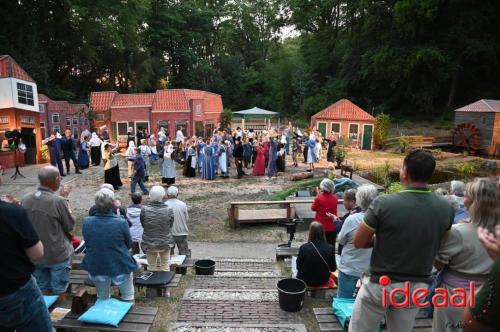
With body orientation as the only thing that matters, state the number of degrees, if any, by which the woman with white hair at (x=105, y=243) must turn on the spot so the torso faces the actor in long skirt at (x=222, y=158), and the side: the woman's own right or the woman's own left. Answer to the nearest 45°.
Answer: approximately 45° to the woman's own right

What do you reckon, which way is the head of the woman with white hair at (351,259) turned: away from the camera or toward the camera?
away from the camera

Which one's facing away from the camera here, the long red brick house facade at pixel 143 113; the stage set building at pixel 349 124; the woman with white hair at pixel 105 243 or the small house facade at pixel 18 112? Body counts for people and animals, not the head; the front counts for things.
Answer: the woman with white hair

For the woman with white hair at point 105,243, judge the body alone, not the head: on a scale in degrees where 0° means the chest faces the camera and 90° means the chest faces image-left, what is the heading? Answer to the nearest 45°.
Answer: approximately 180°

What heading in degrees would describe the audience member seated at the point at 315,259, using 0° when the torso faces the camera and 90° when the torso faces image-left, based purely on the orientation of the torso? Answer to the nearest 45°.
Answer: approximately 180°

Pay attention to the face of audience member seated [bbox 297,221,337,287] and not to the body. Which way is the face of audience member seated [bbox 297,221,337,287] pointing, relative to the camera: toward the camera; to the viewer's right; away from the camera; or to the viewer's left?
away from the camera

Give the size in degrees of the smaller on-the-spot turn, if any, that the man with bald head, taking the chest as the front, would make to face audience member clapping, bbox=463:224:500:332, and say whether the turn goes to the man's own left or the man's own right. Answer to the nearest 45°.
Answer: approximately 90° to the man's own right

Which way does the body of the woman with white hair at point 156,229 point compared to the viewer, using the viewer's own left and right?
facing away from the viewer

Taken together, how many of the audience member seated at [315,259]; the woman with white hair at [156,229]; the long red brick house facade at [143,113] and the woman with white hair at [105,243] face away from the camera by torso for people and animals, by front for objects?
3

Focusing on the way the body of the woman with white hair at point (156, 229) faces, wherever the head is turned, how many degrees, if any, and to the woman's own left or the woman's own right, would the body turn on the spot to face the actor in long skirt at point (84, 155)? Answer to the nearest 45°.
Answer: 0° — they already face them

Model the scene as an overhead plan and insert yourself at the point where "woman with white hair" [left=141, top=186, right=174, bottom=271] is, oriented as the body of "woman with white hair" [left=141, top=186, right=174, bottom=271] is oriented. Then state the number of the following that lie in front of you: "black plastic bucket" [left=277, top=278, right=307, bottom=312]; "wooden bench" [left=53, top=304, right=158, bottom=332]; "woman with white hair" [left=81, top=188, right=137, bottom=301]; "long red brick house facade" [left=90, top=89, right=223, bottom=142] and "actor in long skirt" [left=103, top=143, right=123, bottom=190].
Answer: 2

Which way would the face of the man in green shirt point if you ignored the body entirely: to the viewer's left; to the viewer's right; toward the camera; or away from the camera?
away from the camera

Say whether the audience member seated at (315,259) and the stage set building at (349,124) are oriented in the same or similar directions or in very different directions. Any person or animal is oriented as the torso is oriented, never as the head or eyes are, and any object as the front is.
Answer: very different directions

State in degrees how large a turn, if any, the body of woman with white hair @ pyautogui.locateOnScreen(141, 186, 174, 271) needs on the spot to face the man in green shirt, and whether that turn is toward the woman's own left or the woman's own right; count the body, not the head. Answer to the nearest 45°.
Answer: approximately 135° to the woman's own right

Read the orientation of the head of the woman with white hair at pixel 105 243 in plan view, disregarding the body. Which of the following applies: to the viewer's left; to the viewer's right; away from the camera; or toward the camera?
away from the camera

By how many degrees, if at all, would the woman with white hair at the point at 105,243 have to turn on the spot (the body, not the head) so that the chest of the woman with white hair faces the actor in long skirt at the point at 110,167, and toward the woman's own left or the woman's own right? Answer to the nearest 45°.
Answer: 0° — they already face them
